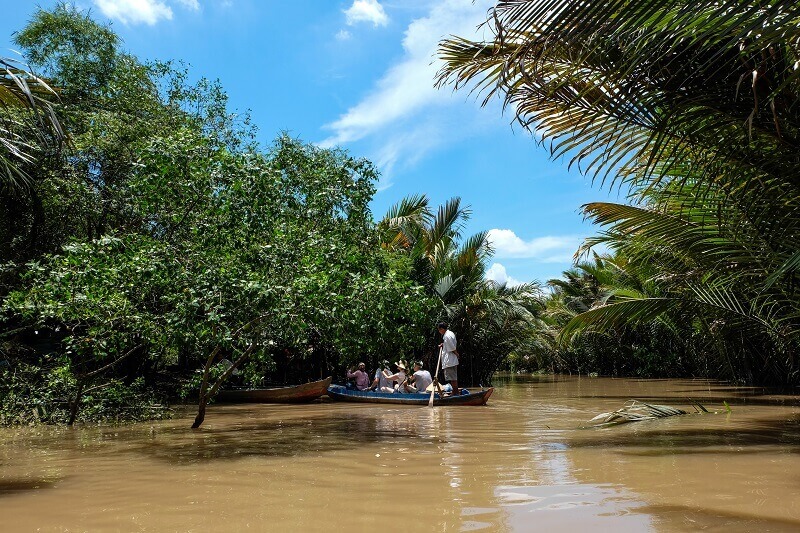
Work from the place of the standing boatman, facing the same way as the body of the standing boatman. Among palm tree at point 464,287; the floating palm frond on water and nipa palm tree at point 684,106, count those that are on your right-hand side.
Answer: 1

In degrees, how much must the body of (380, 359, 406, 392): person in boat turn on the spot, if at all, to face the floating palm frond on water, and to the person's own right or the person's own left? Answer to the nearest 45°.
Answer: approximately 135° to the person's own left

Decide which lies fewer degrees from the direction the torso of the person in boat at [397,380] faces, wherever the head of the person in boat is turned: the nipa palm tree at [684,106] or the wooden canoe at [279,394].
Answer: the wooden canoe

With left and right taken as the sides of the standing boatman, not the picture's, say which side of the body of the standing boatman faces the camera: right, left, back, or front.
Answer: left

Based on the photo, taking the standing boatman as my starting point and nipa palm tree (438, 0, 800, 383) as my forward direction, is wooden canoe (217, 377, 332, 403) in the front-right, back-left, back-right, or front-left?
back-right

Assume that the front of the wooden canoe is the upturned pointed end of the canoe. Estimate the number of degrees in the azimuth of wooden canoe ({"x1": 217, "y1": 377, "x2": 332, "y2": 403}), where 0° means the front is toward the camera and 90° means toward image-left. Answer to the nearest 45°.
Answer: approximately 270°

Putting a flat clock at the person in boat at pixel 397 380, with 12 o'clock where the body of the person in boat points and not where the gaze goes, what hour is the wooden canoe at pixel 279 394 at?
The wooden canoe is roughly at 12 o'clock from the person in boat.

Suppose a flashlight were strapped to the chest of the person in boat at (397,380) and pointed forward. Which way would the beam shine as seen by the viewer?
to the viewer's left
